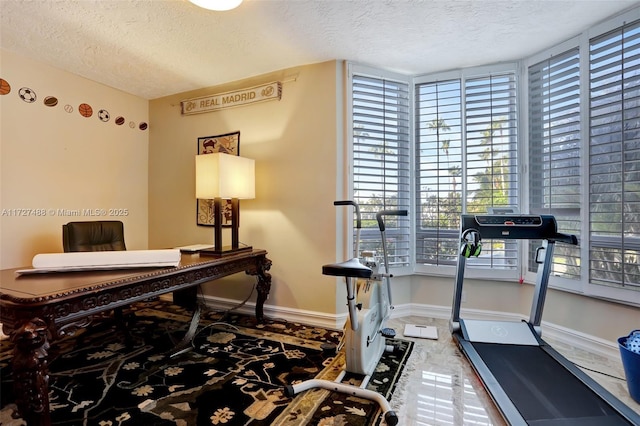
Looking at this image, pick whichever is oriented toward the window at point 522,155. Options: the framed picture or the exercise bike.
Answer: the exercise bike

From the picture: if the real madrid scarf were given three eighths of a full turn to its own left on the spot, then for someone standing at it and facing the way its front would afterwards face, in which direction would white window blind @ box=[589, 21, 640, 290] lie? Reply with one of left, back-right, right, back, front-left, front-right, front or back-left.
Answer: front-right

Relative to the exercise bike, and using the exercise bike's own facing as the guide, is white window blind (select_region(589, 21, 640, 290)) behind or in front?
in front

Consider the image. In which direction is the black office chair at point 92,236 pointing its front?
toward the camera

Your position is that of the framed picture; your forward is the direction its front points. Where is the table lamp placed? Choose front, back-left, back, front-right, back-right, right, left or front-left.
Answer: front-left

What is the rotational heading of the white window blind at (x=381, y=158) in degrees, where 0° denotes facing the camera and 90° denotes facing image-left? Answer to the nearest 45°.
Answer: approximately 315°

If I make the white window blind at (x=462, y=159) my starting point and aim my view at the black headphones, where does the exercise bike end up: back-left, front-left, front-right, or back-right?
front-right

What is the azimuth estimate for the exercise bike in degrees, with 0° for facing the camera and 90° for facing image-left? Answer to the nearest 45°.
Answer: approximately 225°

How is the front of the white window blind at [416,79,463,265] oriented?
toward the camera

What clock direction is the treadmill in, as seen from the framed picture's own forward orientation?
The treadmill is roughly at 9 o'clock from the framed picture.

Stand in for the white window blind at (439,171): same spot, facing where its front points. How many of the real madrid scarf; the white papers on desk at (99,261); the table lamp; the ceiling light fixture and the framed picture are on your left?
0

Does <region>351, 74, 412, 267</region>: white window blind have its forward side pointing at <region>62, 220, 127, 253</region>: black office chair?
no

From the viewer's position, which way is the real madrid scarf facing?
facing the viewer and to the left of the viewer

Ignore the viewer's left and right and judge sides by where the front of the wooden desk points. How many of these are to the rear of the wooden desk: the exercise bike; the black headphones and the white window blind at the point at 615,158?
0

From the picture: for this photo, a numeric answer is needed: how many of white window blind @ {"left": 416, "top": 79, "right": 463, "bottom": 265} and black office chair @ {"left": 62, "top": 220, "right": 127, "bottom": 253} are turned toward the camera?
2

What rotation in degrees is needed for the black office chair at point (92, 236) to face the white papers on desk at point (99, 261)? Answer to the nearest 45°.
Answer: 0° — it already faces it

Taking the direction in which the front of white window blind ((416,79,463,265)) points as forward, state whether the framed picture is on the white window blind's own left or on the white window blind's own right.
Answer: on the white window blind's own right

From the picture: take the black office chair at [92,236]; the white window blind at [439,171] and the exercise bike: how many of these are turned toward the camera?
2

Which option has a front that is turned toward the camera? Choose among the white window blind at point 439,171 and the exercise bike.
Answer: the white window blind

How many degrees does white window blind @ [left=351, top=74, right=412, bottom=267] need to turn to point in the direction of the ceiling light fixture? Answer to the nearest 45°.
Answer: approximately 90° to its right
